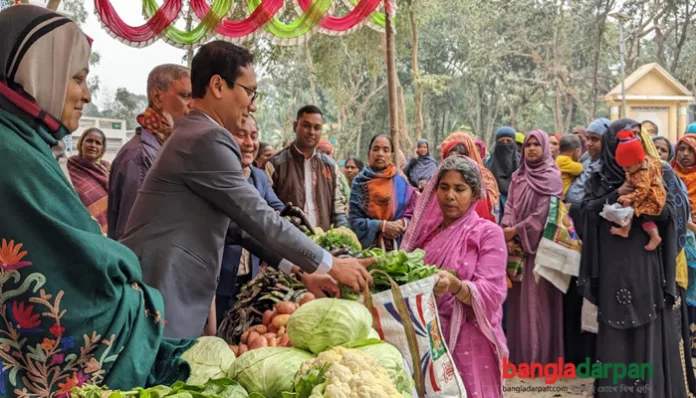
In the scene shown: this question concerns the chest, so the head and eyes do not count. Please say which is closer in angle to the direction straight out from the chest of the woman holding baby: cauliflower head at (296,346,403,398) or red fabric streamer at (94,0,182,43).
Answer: the cauliflower head

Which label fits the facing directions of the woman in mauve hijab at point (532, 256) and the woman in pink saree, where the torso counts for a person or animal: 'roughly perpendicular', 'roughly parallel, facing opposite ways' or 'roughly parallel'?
roughly parallel

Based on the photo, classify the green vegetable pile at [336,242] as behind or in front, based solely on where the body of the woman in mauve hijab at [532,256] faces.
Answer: in front

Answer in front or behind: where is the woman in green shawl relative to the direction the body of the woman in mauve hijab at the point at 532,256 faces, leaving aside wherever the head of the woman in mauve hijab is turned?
in front

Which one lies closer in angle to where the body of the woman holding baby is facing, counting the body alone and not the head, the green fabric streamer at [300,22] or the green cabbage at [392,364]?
the green cabbage

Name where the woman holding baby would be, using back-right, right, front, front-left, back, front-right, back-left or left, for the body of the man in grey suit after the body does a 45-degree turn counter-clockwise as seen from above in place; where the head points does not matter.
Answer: front

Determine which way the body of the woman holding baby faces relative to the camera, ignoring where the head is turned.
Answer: toward the camera

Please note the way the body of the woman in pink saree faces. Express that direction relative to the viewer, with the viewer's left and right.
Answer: facing the viewer and to the left of the viewer

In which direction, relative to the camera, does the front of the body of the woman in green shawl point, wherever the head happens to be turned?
to the viewer's right

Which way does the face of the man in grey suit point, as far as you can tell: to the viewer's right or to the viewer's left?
to the viewer's right

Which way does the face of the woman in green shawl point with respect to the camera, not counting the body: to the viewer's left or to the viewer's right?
to the viewer's right

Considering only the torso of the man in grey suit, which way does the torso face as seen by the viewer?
to the viewer's right

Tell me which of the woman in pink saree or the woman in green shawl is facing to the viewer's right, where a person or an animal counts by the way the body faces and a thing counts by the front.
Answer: the woman in green shawl

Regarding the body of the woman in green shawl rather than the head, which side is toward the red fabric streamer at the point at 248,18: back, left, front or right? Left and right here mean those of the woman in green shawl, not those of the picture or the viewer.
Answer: left

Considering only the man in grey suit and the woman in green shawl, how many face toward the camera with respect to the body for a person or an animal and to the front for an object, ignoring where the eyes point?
0
